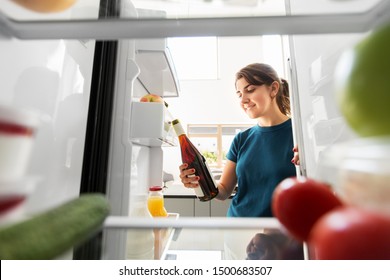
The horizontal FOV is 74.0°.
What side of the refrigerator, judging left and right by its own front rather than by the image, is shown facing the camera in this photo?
back

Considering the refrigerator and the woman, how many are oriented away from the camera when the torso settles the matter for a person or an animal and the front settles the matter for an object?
1

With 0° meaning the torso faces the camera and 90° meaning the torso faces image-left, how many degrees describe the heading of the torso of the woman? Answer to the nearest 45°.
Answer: approximately 45°

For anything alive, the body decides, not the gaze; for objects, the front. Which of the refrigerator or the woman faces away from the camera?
the refrigerator

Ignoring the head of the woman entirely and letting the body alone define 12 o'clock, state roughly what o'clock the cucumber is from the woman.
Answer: The cucumber is roughly at 11 o'clock from the woman.
